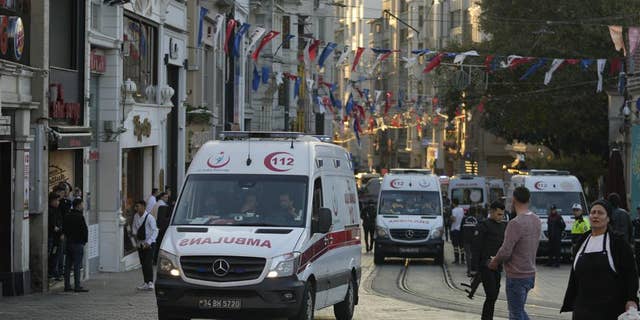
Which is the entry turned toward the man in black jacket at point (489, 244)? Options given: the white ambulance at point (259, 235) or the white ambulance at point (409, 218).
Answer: the white ambulance at point (409, 218)

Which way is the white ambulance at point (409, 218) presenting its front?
toward the camera

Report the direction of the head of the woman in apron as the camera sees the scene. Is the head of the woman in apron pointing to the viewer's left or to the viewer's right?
to the viewer's left

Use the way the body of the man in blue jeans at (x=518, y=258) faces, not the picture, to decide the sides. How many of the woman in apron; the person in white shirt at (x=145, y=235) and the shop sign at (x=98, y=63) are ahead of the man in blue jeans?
2

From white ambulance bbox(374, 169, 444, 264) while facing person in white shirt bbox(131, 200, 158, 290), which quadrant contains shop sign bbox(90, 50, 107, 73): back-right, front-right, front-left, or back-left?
front-right

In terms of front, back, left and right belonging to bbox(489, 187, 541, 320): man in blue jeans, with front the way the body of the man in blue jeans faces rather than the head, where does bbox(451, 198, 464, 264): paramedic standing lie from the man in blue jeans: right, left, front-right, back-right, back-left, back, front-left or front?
front-right

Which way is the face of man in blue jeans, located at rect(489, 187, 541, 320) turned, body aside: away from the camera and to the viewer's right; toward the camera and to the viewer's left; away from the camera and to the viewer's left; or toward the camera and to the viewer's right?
away from the camera and to the viewer's left

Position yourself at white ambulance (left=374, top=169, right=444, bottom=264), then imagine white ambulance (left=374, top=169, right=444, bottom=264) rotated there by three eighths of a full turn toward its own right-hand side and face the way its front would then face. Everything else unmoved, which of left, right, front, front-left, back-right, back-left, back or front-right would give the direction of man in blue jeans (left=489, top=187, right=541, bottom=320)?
back-left

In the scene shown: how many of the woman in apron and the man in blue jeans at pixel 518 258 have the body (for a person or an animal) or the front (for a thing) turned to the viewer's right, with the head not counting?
0

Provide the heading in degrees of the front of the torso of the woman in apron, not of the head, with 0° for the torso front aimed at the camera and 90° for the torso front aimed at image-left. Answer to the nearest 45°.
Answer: approximately 45°

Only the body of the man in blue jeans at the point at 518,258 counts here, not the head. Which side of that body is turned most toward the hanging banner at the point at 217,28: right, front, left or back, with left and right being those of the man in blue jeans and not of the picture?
front

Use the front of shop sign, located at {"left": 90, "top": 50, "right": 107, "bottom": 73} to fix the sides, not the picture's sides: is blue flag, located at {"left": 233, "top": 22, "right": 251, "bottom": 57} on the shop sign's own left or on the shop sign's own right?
on the shop sign's own left

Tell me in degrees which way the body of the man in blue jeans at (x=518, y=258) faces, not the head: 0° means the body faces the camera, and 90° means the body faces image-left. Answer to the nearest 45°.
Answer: approximately 135°

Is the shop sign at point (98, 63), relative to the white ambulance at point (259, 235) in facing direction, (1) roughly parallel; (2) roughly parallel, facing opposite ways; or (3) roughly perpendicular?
roughly perpendicular
